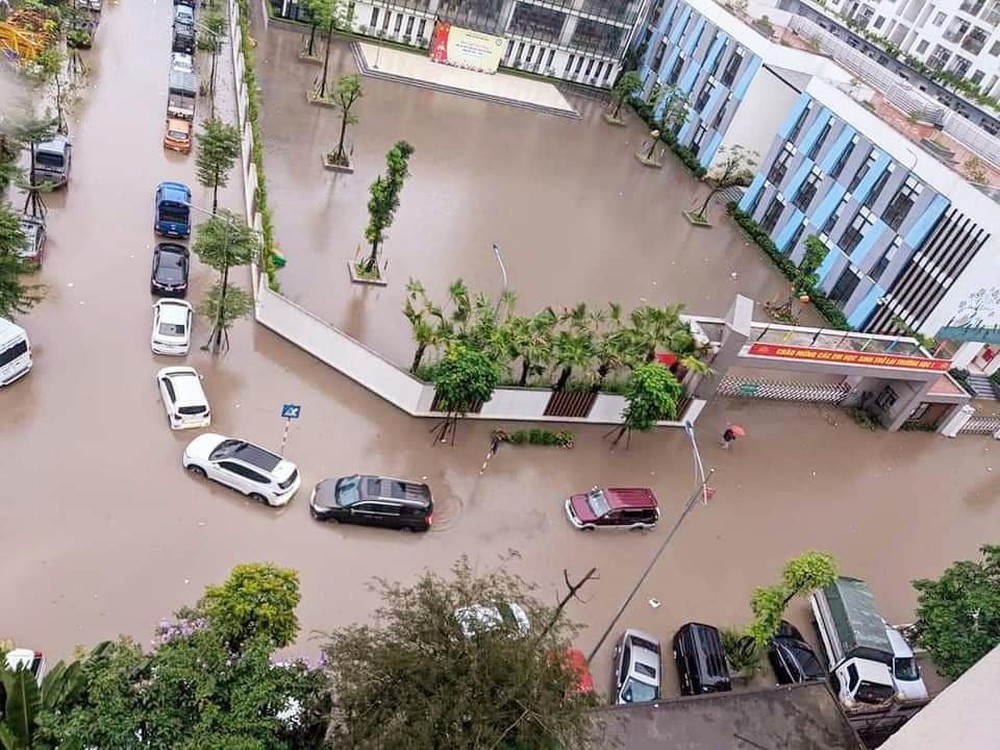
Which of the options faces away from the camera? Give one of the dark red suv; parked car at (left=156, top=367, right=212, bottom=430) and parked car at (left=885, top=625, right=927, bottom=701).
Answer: parked car at (left=156, top=367, right=212, bottom=430)

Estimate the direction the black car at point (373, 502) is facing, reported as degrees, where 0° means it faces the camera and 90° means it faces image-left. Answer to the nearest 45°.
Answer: approximately 90°

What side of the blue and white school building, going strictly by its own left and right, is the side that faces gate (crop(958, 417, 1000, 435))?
left

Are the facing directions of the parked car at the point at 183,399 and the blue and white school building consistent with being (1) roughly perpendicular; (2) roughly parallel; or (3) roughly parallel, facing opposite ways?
roughly perpendicular

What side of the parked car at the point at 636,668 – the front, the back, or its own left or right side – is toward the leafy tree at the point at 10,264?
right

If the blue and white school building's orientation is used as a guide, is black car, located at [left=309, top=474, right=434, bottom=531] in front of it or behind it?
in front

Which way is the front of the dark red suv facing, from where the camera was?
facing to the left of the viewer

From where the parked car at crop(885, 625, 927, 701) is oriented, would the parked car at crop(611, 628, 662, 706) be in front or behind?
in front

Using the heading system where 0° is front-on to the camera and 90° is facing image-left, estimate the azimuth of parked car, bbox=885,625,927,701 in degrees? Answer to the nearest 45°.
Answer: approximately 0°

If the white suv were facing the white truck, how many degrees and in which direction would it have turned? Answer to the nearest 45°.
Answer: approximately 135° to its right

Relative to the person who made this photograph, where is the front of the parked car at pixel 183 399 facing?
facing away from the viewer

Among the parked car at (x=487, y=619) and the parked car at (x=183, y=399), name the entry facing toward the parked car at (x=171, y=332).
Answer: the parked car at (x=183, y=399)

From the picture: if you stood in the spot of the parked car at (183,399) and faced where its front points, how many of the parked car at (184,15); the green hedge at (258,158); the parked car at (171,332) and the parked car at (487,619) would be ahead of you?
3
